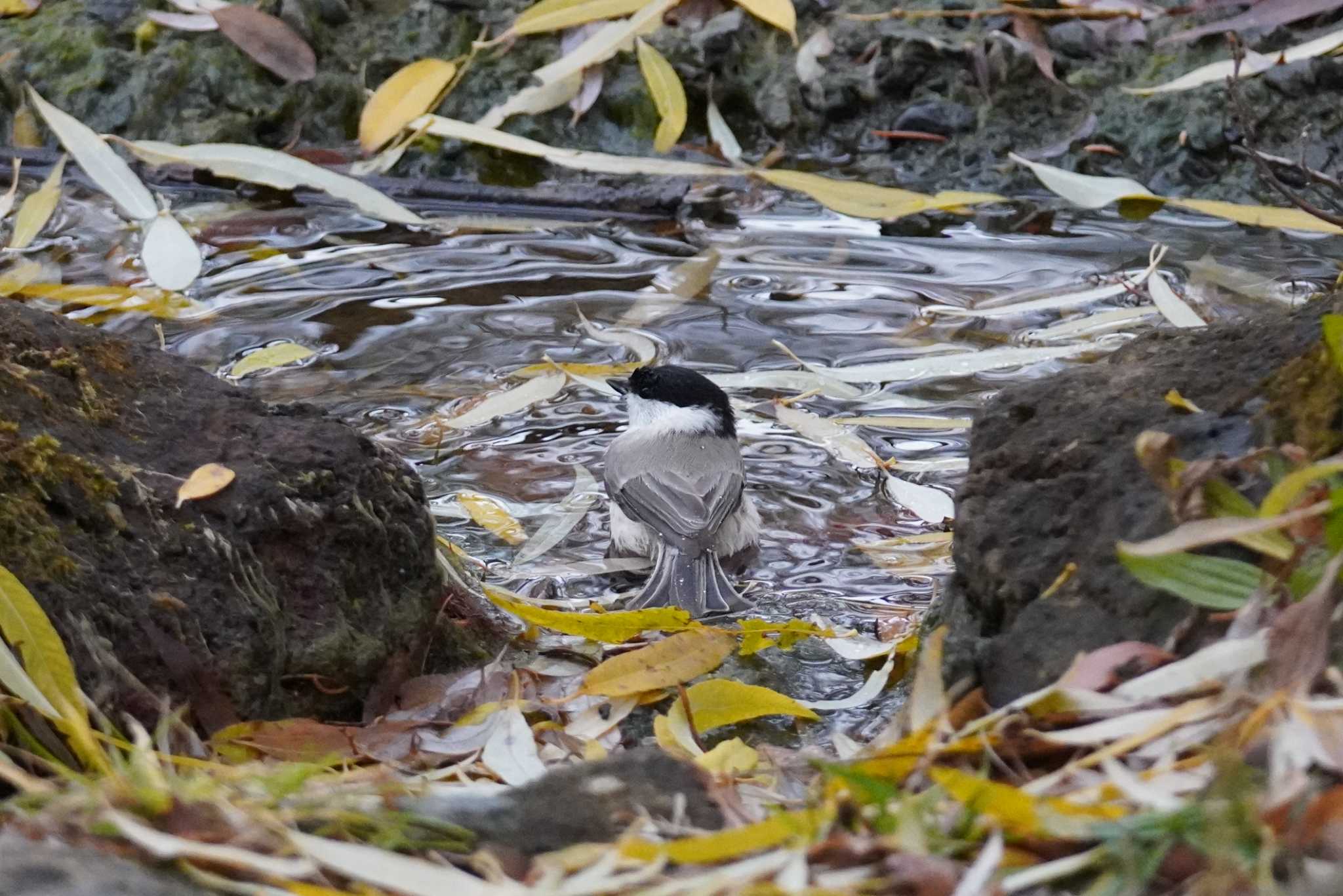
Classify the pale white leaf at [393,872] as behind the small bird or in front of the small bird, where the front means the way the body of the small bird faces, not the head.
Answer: behind

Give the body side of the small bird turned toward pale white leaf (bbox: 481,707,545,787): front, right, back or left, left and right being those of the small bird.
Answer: back

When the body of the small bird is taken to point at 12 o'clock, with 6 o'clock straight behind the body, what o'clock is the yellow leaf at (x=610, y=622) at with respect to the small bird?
The yellow leaf is roughly at 6 o'clock from the small bird.

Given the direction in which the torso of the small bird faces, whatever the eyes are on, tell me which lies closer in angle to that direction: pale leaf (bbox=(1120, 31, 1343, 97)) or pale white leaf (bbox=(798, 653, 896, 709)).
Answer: the pale leaf

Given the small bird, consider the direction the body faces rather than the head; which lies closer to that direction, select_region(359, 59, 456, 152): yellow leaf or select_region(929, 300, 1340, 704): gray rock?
the yellow leaf

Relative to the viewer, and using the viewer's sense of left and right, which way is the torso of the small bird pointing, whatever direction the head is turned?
facing away from the viewer

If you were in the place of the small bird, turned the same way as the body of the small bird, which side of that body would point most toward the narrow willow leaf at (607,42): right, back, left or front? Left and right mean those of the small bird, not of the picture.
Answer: front

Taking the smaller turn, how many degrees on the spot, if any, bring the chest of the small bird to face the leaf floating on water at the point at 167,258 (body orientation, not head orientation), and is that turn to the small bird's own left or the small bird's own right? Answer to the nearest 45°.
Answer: approximately 45° to the small bird's own left

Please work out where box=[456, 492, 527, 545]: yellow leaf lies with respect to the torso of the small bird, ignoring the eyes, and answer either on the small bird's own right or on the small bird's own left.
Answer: on the small bird's own left

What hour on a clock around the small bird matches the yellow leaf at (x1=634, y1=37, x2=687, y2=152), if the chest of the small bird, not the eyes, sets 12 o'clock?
The yellow leaf is roughly at 12 o'clock from the small bird.
